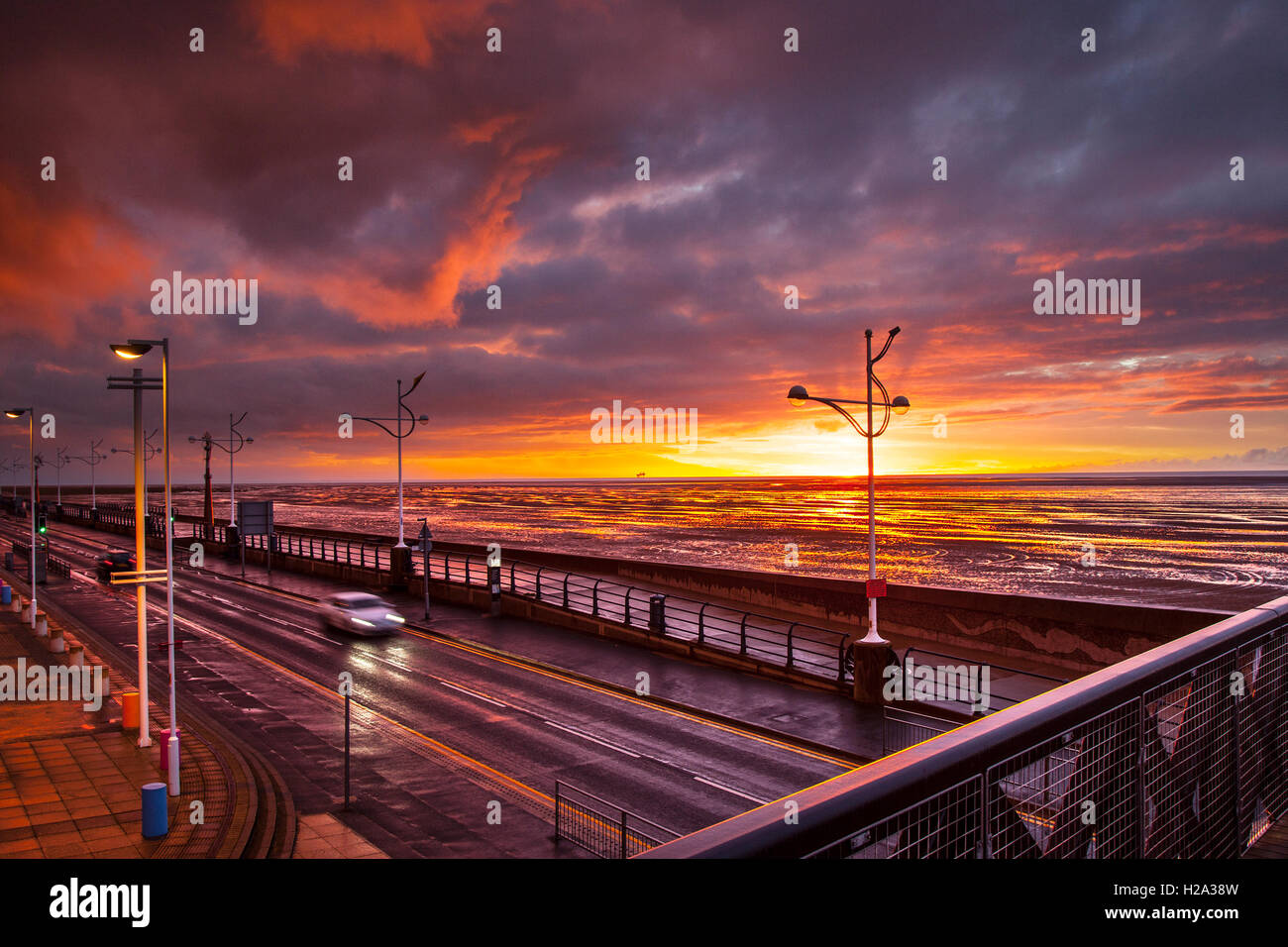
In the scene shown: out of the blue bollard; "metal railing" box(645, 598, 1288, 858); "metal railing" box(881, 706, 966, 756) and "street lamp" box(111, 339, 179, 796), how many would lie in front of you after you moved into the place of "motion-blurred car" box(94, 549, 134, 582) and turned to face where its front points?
0

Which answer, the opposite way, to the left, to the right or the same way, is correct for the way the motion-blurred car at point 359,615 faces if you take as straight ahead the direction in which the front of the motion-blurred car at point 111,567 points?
the opposite way

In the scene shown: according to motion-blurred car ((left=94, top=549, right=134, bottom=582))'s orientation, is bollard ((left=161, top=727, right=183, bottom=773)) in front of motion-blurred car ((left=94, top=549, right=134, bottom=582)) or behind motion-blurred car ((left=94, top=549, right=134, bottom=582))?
behind

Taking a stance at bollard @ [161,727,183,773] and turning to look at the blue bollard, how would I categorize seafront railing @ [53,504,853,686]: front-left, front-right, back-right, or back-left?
back-left

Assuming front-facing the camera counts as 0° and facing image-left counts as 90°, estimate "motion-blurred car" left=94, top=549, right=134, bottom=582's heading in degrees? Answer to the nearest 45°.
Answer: approximately 135°

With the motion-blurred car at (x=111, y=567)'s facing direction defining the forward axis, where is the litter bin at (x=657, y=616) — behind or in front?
behind

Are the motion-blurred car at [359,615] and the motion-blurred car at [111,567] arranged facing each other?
no

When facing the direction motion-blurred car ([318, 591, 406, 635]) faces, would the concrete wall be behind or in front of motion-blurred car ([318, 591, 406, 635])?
in front

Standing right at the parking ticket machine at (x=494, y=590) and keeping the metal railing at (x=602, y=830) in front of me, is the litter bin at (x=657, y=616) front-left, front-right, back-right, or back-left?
front-left

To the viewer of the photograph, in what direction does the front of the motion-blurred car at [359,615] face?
facing the viewer and to the right of the viewer

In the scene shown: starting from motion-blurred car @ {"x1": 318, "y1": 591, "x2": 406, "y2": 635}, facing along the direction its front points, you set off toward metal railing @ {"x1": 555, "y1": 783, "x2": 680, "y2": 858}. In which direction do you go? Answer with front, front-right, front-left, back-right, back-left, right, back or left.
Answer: front-right

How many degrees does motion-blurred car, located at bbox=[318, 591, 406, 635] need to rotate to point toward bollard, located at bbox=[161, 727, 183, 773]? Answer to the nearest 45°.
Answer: approximately 45° to its right

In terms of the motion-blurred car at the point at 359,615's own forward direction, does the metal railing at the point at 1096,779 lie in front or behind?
in front
